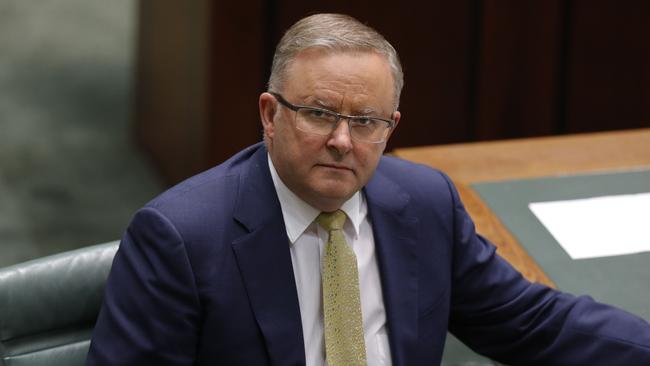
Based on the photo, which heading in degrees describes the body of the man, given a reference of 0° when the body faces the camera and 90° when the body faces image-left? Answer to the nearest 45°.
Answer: approximately 315°

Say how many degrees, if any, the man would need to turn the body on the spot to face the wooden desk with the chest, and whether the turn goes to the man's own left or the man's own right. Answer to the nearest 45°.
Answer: approximately 90° to the man's own left

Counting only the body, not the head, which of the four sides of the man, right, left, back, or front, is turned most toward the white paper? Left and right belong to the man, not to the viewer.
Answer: left
